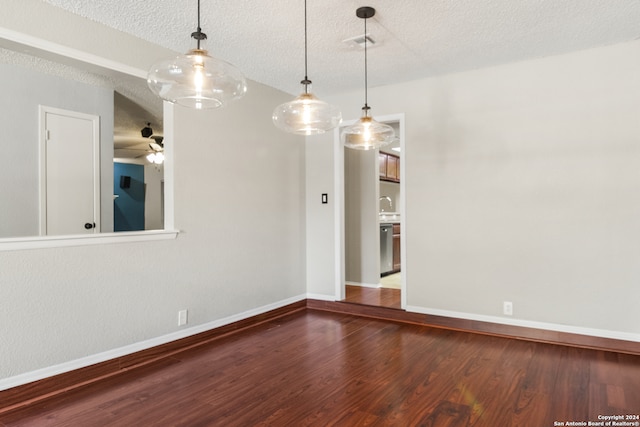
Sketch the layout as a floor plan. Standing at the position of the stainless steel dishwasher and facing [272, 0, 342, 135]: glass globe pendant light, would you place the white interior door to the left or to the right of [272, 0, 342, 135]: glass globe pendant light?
right

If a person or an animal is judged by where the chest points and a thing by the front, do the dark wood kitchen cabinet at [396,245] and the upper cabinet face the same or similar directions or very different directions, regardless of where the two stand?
same or similar directions

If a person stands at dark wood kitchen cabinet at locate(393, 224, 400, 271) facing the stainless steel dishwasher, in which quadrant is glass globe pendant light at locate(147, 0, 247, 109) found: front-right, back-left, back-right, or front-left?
front-left

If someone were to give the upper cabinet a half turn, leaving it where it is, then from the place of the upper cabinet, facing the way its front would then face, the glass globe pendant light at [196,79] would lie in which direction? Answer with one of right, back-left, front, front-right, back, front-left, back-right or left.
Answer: back-left

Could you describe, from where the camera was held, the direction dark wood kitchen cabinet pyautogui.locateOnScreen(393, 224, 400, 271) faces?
facing the viewer and to the right of the viewer

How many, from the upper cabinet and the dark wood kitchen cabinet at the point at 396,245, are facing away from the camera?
0

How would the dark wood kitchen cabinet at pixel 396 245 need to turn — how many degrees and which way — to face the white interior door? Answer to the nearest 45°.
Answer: approximately 90° to its right

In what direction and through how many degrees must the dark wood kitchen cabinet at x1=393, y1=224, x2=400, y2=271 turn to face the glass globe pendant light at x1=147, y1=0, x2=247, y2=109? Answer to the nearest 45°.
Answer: approximately 45° to its right

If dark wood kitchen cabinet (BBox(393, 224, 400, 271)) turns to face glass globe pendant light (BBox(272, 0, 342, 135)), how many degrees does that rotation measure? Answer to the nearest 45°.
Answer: approximately 45° to its right

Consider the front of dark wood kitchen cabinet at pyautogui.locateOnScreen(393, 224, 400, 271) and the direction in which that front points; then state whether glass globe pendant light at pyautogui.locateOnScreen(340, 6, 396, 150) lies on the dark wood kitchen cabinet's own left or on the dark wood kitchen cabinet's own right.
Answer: on the dark wood kitchen cabinet's own right

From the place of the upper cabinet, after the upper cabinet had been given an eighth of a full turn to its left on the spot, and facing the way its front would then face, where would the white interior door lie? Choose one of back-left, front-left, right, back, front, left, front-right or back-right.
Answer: back-right

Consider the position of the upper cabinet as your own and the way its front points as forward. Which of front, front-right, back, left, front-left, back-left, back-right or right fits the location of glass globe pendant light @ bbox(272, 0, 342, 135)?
front-right
